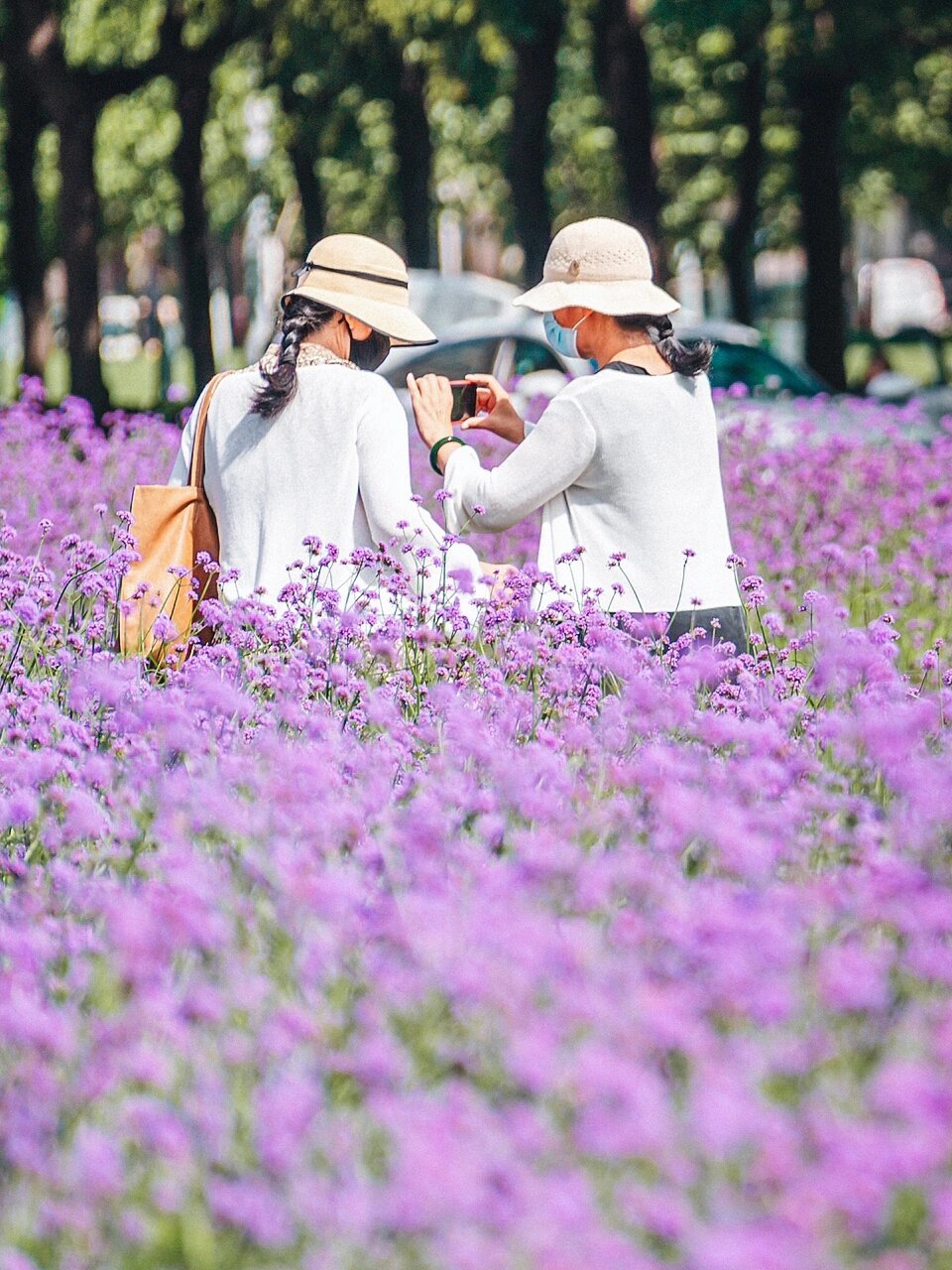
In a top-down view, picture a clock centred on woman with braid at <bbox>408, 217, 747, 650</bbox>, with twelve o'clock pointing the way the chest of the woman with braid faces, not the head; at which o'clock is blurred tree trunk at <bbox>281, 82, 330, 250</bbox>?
The blurred tree trunk is roughly at 1 o'clock from the woman with braid.

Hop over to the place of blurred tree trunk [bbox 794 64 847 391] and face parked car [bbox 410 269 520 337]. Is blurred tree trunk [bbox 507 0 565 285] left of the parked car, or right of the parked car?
right

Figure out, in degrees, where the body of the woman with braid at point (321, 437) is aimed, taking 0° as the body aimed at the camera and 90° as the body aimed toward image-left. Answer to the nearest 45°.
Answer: approximately 225°

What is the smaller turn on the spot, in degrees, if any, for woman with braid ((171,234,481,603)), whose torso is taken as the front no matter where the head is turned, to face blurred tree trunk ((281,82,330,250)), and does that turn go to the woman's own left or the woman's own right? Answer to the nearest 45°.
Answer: approximately 45° to the woman's own left

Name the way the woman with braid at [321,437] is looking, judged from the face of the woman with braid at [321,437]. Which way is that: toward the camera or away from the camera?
away from the camera

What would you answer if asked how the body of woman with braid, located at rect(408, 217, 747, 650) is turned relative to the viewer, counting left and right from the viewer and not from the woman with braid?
facing away from the viewer and to the left of the viewer

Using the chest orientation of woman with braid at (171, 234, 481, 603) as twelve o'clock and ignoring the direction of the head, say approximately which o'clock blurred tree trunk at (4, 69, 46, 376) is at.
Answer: The blurred tree trunk is roughly at 10 o'clock from the woman with braid.
